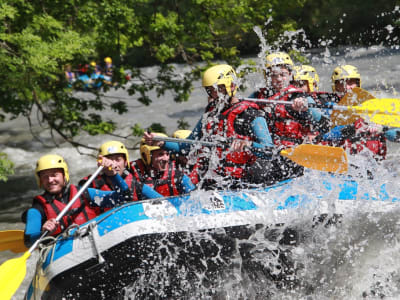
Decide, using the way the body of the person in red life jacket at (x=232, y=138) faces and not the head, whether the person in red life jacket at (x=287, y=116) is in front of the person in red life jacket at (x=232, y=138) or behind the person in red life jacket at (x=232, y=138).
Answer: behind

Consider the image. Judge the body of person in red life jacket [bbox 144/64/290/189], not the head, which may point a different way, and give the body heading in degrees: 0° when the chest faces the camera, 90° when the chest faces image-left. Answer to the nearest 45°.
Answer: approximately 45°

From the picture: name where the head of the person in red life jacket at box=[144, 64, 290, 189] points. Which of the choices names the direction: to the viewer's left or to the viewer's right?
to the viewer's left

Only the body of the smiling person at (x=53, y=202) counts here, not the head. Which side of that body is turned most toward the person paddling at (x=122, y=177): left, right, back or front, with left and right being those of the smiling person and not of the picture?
left

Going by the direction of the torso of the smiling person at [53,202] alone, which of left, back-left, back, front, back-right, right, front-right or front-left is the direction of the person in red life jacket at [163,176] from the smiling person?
left

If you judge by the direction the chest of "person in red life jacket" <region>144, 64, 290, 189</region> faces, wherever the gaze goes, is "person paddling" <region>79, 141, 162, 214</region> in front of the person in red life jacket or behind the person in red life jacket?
in front

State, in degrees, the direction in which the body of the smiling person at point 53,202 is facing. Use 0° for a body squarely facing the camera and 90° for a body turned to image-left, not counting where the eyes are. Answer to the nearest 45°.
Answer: approximately 0°

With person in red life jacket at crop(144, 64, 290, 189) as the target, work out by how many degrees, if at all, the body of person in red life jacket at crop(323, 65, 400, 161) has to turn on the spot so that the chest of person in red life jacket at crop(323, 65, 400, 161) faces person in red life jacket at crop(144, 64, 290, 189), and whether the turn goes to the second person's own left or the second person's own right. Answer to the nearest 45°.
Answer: approximately 45° to the second person's own right

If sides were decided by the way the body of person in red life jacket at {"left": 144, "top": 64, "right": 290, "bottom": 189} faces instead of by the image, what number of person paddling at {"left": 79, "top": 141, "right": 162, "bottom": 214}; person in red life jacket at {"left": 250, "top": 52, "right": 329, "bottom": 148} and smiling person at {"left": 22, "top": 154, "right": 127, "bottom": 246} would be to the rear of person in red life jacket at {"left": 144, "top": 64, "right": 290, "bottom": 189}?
1
